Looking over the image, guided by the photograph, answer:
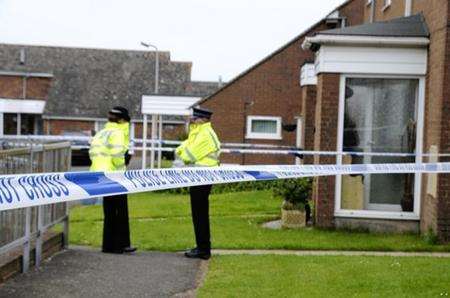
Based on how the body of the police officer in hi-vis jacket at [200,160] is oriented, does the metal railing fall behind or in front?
in front

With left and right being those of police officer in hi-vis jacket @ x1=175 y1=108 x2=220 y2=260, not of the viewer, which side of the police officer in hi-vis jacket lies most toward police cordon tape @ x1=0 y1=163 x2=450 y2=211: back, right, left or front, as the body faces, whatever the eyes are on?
left

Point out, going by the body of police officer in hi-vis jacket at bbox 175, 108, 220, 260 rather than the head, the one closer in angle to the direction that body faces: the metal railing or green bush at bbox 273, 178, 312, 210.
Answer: the metal railing

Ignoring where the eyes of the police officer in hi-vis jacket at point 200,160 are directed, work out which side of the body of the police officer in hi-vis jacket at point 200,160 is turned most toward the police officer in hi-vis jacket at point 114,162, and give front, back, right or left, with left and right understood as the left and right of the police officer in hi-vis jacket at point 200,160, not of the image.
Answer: front

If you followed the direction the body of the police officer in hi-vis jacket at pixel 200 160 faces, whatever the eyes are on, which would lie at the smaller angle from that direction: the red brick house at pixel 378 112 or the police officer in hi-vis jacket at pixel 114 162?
the police officer in hi-vis jacket

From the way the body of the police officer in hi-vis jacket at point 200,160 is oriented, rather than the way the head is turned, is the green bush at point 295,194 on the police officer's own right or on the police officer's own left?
on the police officer's own right

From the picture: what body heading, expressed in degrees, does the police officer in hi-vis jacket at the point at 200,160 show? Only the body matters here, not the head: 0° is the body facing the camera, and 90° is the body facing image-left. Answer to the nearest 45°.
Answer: approximately 90°
